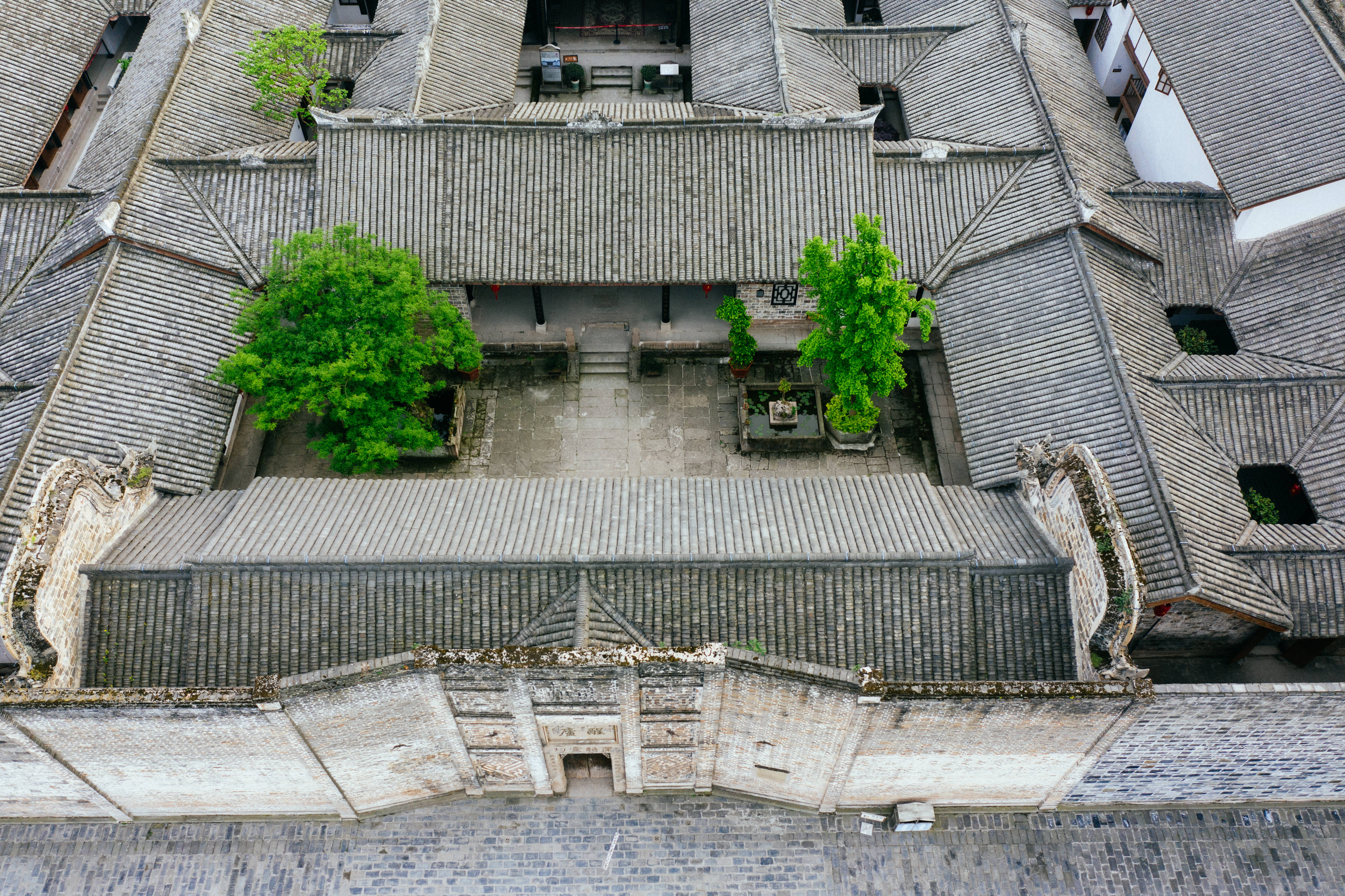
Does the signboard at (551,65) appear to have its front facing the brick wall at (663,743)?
yes

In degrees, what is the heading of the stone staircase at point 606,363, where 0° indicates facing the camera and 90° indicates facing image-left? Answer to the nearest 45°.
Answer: approximately 0°

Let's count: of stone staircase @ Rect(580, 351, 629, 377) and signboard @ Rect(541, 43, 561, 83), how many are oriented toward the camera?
2

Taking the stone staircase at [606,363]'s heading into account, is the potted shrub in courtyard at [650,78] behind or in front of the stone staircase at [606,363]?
behind

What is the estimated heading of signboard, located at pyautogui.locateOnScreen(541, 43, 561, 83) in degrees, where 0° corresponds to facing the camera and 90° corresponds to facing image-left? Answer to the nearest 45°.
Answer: approximately 0°

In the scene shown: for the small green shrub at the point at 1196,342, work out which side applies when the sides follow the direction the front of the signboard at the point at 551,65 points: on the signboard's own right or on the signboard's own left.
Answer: on the signboard's own left
